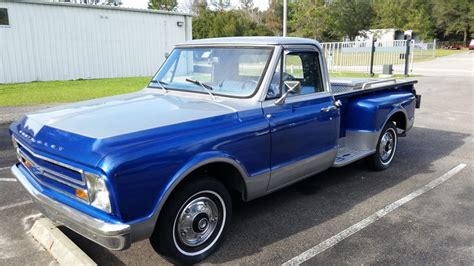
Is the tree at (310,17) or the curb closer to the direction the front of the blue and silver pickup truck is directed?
the curb

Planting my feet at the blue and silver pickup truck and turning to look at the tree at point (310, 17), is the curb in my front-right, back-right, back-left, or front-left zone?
back-left

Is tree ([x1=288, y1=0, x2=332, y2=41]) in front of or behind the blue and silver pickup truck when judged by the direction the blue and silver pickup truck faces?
behind

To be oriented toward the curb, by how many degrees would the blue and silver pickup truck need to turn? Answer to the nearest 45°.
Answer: approximately 45° to its right

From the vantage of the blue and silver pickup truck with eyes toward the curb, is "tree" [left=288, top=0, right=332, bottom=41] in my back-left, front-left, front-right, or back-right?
back-right

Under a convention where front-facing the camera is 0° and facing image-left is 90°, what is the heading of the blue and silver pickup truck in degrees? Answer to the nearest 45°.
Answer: approximately 45°
